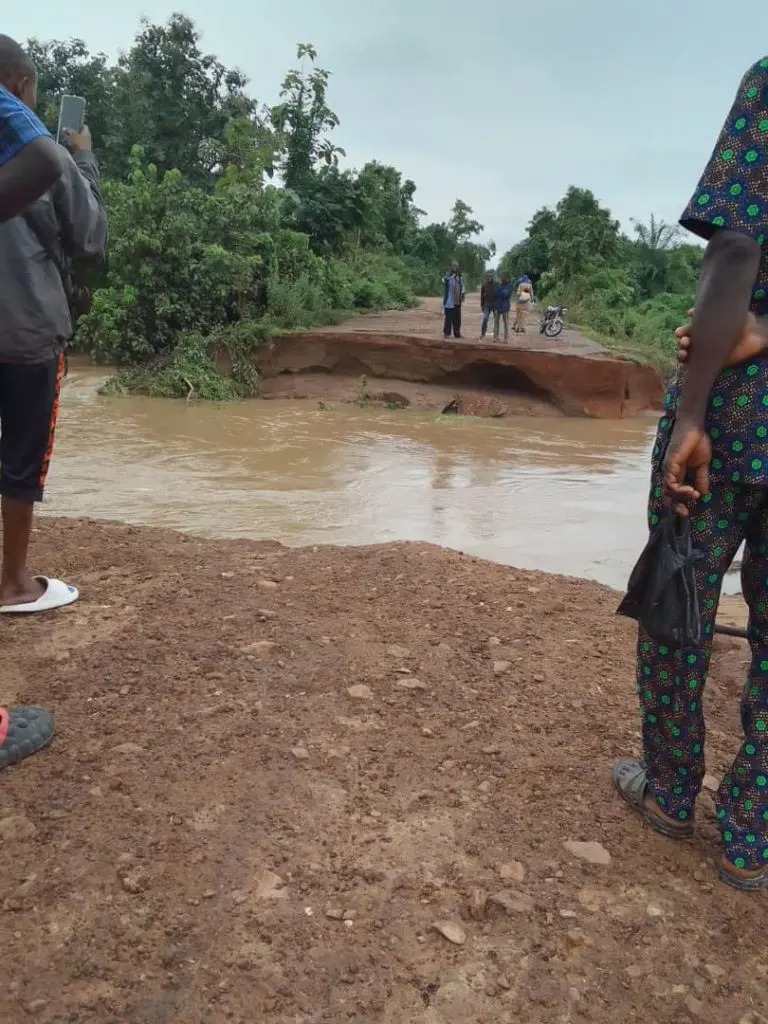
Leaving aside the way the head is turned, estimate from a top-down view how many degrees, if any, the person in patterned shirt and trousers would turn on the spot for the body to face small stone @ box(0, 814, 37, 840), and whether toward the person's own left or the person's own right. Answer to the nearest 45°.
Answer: approximately 45° to the person's own left

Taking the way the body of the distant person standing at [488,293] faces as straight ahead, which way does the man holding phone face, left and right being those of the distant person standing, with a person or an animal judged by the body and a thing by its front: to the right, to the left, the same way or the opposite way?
the opposite way

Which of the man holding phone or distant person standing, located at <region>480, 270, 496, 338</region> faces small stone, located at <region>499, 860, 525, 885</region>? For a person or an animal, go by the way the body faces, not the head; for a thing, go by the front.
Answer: the distant person standing

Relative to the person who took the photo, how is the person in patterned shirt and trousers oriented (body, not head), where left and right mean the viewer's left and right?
facing away from the viewer and to the left of the viewer

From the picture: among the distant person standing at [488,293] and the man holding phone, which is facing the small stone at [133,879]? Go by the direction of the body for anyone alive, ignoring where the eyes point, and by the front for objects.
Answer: the distant person standing

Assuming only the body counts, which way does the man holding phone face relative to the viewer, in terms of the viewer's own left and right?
facing away from the viewer and to the right of the viewer

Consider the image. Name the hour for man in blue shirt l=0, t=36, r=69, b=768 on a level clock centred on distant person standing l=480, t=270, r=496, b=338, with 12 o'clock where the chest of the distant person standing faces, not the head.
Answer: The man in blue shirt is roughly at 12 o'clock from the distant person standing.

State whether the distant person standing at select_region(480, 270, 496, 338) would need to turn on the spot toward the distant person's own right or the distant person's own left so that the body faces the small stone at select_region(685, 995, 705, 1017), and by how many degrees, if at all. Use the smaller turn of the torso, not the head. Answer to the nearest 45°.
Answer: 0° — they already face it
